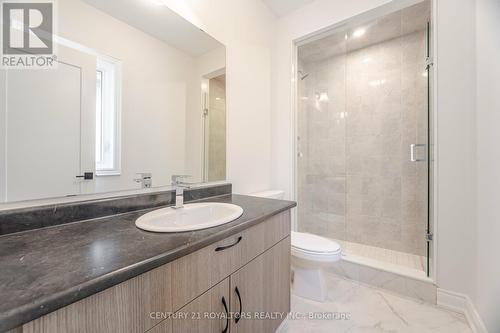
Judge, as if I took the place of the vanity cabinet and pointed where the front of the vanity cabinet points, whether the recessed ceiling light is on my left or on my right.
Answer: on my left

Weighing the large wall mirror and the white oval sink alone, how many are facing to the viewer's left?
0

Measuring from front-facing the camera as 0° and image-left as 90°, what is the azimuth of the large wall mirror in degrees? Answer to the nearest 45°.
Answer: approximately 315°

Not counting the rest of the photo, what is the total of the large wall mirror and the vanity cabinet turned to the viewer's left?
0

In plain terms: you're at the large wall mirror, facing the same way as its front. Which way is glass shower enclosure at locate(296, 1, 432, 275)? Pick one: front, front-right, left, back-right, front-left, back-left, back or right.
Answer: front-left

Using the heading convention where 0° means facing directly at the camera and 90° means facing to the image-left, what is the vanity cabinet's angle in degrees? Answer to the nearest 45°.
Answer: approximately 315°

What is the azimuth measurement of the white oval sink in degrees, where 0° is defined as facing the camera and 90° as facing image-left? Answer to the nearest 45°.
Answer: approximately 315°
